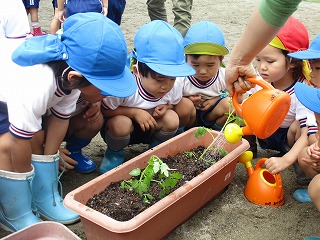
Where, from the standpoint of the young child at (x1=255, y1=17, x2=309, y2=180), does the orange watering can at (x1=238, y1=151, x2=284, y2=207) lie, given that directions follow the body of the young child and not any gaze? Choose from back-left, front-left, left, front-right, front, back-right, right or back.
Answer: front-left

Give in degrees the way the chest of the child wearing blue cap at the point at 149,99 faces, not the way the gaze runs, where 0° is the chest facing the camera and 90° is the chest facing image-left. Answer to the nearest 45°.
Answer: approximately 315°

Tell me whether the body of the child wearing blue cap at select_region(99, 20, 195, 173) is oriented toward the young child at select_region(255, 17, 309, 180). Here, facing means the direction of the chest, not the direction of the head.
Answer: no

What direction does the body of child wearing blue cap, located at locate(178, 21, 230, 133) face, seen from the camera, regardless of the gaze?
toward the camera

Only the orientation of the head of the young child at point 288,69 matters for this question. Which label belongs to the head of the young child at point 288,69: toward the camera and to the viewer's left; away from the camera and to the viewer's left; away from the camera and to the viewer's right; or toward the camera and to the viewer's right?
toward the camera and to the viewer's left

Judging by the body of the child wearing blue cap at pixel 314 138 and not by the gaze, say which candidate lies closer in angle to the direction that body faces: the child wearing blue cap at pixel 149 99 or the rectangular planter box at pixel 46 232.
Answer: the child wearing blue cap

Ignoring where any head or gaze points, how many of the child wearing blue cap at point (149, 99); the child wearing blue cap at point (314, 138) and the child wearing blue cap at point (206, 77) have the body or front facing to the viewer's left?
1

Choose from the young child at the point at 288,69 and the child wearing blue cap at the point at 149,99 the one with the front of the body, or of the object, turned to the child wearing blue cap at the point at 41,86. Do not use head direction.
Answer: the young child

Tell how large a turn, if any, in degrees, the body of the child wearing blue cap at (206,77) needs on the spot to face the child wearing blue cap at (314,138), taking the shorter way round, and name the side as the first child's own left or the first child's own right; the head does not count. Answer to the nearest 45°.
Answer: approximately 45° to the first child's own left

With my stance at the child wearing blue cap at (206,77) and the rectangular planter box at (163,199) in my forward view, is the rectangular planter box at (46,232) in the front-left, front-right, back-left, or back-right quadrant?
front-right

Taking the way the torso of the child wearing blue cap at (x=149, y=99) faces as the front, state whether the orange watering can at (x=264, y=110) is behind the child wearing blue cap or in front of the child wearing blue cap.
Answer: in front

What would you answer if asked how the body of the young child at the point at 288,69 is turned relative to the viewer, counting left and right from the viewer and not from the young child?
facing the viewer and to the left of the viewer

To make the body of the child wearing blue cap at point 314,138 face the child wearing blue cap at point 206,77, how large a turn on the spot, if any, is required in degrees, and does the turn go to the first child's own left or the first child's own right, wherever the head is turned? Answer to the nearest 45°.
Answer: approximately 45° to the first child's own right

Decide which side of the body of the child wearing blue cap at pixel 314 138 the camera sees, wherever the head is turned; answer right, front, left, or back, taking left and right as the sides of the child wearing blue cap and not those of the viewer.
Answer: left

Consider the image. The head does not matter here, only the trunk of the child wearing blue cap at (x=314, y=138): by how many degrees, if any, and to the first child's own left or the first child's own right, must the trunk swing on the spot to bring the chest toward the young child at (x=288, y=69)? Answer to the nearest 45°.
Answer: approximately 45° to the first child's own right

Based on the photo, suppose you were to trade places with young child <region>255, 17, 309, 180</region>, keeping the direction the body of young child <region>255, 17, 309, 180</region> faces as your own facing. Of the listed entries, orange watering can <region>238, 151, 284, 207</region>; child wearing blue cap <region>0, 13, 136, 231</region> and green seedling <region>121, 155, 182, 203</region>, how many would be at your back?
0

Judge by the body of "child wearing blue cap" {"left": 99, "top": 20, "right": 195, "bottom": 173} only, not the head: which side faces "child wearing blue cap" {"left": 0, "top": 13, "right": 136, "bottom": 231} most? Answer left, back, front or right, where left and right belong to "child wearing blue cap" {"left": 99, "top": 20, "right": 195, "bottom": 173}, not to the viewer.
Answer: right

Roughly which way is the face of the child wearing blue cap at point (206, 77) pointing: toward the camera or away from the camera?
toward the camera
